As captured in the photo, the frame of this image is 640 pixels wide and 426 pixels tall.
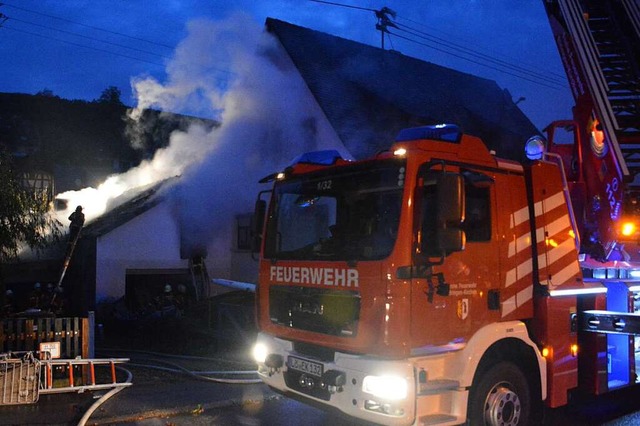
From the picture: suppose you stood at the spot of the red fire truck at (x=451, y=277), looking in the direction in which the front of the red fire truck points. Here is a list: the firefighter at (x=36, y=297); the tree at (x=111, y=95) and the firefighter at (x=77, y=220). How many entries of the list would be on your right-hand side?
3

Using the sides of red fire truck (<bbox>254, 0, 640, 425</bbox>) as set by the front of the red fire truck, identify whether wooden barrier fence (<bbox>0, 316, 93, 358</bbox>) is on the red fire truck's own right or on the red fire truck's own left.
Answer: on the red fire truck's own right

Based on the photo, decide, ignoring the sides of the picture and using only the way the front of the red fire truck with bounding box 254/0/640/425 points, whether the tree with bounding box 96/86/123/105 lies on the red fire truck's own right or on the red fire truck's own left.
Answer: on the red fire truck's own right

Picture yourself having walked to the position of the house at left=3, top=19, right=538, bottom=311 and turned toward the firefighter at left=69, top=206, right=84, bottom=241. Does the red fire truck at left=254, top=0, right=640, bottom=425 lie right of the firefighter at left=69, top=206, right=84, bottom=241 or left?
left

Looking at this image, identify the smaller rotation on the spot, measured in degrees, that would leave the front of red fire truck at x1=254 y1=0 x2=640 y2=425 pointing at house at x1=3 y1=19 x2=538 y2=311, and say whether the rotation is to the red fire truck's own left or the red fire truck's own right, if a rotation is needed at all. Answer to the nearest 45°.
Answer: approximately 90° to the red fire truck's own right

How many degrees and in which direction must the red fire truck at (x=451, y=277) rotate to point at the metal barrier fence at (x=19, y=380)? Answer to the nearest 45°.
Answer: approximately 45° to its right

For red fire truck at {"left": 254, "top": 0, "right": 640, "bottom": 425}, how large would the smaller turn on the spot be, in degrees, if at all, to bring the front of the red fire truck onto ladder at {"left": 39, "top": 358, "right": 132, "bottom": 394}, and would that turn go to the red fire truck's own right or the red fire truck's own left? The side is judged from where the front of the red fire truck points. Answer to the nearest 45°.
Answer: approximately 45° to the red fire truck's own right

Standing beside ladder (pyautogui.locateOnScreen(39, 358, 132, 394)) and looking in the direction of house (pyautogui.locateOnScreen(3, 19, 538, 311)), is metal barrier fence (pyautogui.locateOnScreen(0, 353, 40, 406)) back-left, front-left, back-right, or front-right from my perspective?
back-left

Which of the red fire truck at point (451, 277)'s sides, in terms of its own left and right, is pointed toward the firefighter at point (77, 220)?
right

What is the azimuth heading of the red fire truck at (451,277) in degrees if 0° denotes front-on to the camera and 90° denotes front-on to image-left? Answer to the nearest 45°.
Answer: approximately 45°

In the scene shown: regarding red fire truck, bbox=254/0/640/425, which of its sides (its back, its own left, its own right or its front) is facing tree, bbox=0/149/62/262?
right
